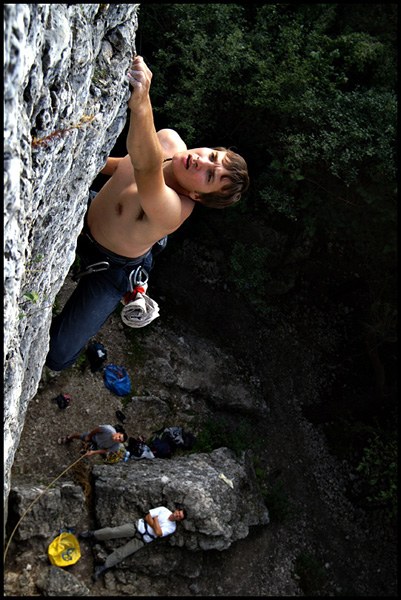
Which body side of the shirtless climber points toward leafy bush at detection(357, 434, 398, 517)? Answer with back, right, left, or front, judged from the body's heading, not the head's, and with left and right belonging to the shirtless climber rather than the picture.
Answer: back

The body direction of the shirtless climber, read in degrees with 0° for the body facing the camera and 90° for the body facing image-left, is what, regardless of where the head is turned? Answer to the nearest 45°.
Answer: approximately 45°
